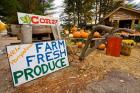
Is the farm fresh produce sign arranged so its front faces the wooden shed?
no

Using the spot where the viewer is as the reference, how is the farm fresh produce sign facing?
facing the viewer and to the right of the viewer

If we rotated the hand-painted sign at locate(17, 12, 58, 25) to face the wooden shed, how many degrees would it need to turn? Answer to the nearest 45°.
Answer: approximately 90° to its left

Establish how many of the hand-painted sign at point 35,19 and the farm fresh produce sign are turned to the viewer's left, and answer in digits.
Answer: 0

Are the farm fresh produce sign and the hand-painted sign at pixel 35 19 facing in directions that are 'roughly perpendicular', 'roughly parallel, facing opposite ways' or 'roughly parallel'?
roughly parallel

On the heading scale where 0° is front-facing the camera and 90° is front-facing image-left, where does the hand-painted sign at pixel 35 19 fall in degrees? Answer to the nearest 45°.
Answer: approximately 315°
